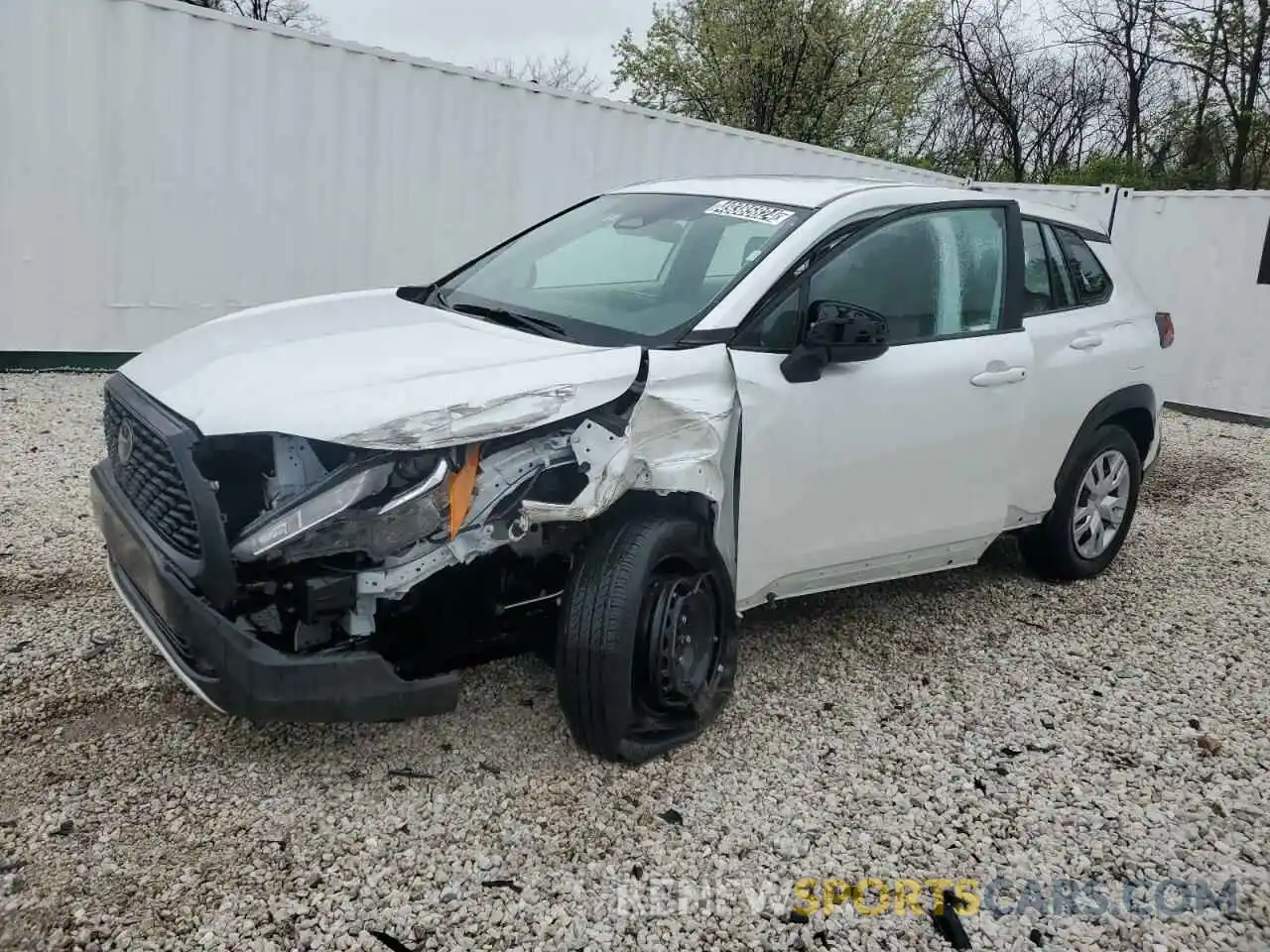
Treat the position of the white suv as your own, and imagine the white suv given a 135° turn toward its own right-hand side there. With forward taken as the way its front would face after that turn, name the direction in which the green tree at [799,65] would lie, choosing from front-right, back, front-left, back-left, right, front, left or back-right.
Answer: front

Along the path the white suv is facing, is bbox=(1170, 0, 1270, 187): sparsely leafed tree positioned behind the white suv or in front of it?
behind

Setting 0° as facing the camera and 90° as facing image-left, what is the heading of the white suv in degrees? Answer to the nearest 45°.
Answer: approximately 45°
